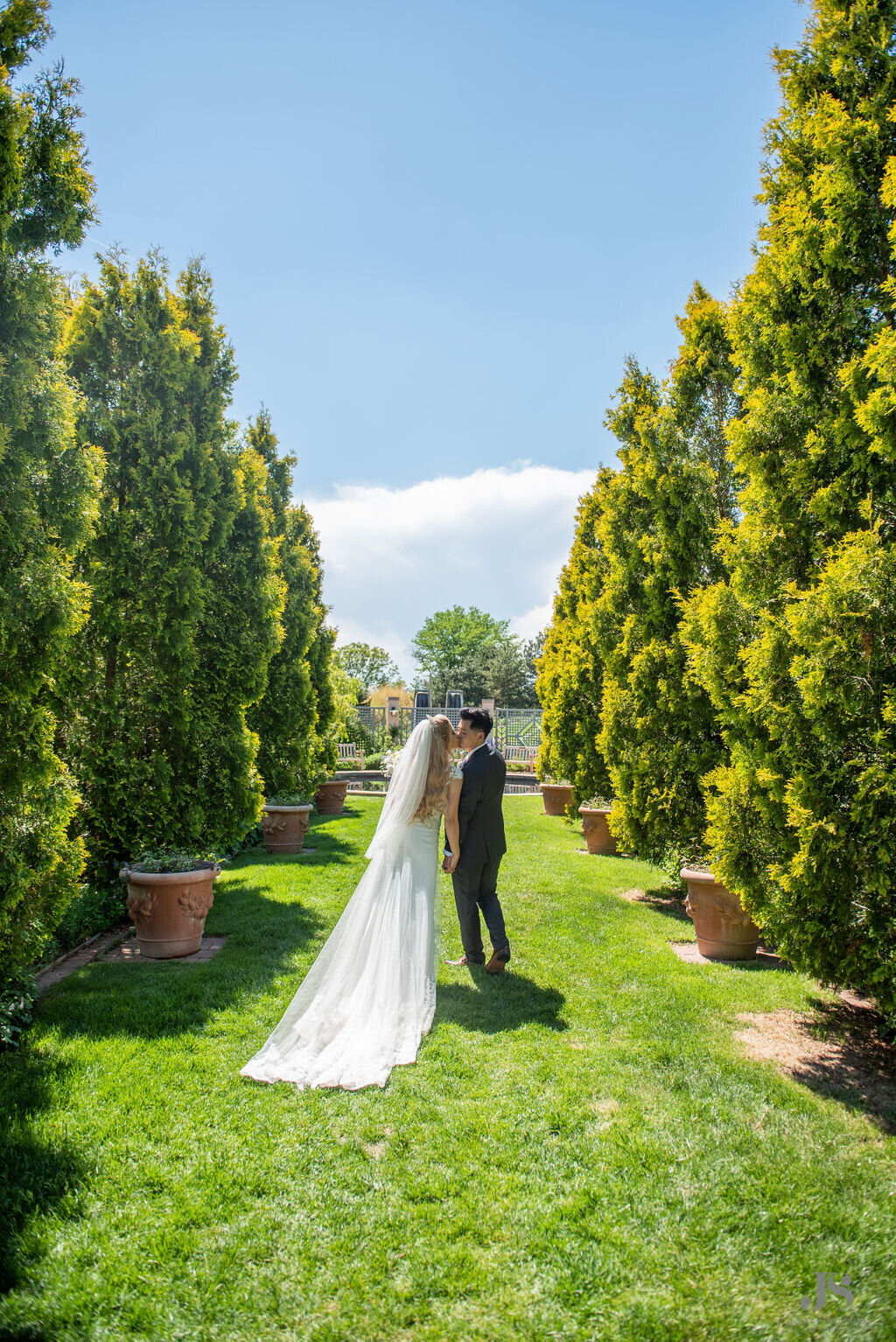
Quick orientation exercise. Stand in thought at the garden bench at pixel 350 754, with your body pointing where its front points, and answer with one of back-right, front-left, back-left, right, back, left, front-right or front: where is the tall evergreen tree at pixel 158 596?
front-right

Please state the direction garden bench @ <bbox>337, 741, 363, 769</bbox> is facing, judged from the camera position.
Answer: facing the viewer and to the right of the viewer

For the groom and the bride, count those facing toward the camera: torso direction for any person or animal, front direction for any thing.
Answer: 0

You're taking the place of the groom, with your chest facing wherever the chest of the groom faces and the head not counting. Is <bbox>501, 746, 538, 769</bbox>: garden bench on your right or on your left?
on your right

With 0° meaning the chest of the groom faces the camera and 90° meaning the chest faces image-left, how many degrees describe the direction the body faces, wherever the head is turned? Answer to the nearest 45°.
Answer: approximately 135°

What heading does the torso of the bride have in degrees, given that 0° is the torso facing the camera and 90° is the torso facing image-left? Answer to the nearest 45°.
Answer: approximately 225°

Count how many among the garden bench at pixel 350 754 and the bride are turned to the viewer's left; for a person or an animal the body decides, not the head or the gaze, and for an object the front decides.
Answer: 0

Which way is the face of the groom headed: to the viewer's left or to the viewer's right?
to the viewer's left

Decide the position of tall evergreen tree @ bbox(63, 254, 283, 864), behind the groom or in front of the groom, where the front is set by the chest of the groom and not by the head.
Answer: in front

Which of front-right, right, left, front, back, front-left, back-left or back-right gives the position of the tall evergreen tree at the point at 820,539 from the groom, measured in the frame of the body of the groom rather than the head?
back
